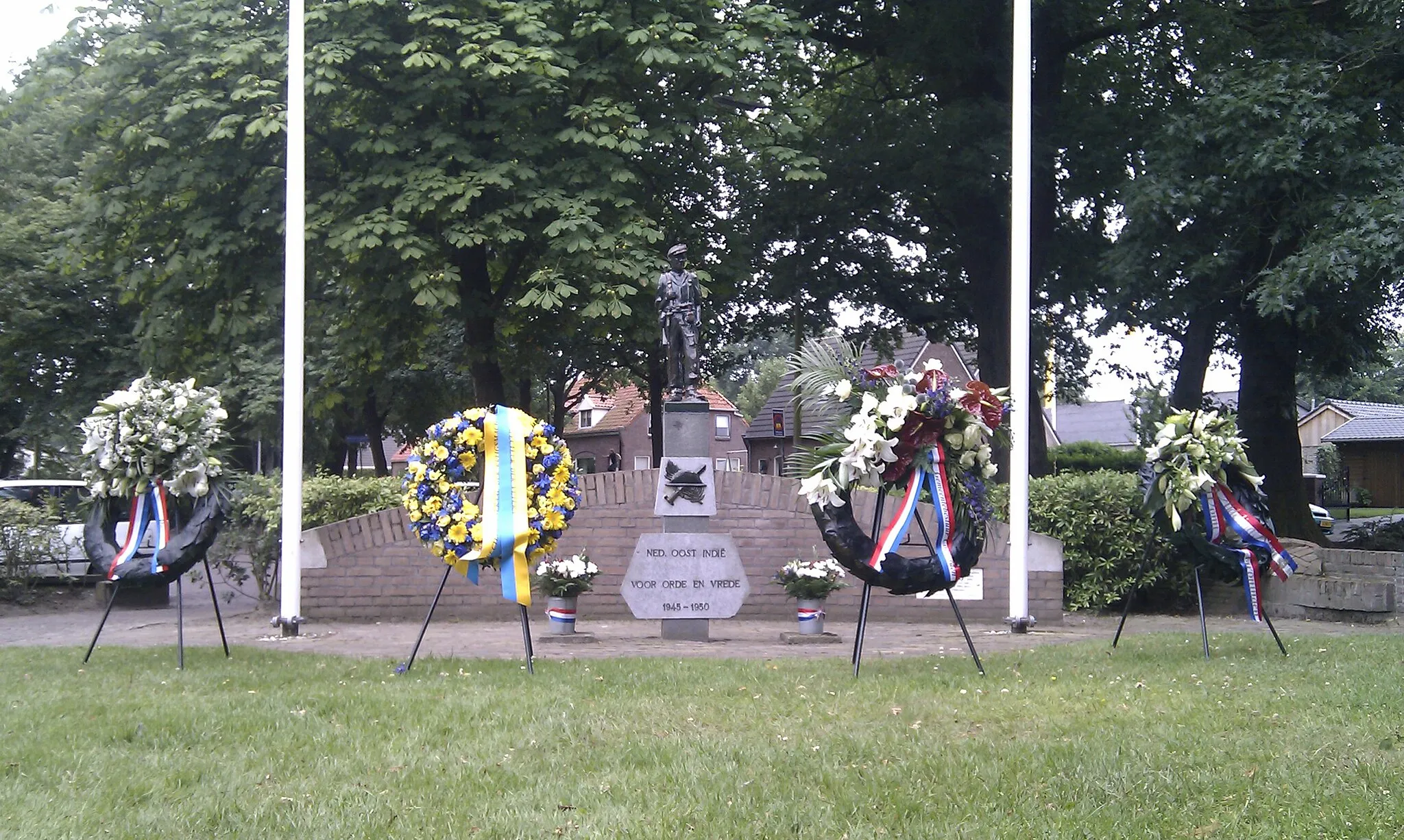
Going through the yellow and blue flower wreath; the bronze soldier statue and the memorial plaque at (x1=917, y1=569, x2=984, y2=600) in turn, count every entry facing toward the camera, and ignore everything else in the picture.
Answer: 3

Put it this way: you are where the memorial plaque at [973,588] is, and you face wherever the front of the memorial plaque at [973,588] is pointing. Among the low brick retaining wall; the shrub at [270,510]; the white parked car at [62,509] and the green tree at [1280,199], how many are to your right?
2

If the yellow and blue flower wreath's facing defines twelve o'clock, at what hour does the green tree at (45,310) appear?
The green tree is roughly at 5 o'clock from the yellow and blue flower wreath.

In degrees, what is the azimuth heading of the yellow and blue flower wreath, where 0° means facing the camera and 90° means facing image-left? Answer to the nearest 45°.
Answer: approximately 0°

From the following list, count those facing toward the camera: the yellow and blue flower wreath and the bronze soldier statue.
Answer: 2

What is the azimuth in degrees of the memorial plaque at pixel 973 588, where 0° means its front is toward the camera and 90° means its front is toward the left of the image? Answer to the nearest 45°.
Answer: approximately 0°

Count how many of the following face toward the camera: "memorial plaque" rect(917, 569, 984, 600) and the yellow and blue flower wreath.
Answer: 2

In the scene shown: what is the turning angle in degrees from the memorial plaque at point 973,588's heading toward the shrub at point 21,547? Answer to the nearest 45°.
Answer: approximately 90° to its right

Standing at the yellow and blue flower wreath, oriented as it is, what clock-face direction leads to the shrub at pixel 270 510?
The shrub is roughly at 5 o'clock from the yellow and blue flower wreath.
